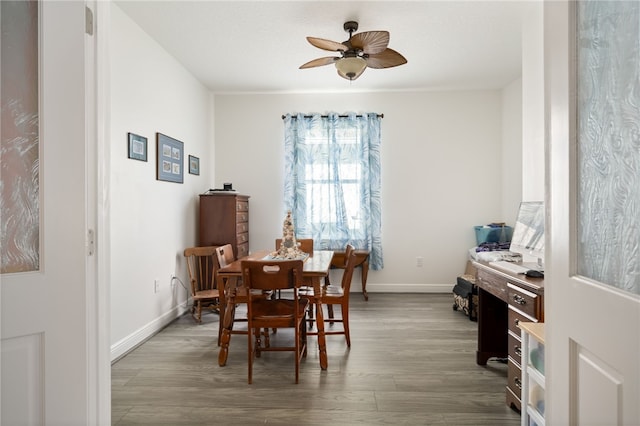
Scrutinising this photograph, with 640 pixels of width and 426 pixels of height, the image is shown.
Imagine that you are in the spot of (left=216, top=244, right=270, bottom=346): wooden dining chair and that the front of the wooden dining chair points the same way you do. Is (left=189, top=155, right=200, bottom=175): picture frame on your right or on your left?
on your left

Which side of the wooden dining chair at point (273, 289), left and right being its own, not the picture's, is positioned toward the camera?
back

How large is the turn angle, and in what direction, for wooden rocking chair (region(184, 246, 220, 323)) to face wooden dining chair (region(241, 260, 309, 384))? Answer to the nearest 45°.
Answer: approximately 45° to its right

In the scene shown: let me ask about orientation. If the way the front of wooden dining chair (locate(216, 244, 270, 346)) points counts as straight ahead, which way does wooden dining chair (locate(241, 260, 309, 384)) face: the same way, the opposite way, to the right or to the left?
to the left

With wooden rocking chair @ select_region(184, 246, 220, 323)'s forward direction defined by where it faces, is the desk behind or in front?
in front

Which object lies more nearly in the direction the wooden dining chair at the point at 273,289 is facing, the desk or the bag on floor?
the bag on floor

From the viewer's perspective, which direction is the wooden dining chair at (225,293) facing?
to the viewer's right

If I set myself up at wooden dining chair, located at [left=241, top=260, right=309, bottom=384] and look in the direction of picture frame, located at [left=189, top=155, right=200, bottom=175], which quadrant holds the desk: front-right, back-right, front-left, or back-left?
back-right

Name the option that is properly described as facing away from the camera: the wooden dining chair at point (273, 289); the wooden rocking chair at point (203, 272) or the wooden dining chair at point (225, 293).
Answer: the wooden dining chair at point (273, 289)

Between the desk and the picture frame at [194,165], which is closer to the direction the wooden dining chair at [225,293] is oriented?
the desk

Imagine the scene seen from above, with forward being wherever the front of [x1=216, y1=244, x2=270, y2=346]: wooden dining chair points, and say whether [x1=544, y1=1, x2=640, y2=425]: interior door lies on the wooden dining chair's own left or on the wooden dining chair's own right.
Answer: on the wooden dining chair's own right

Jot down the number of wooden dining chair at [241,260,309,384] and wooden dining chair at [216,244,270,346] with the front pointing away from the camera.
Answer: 1
